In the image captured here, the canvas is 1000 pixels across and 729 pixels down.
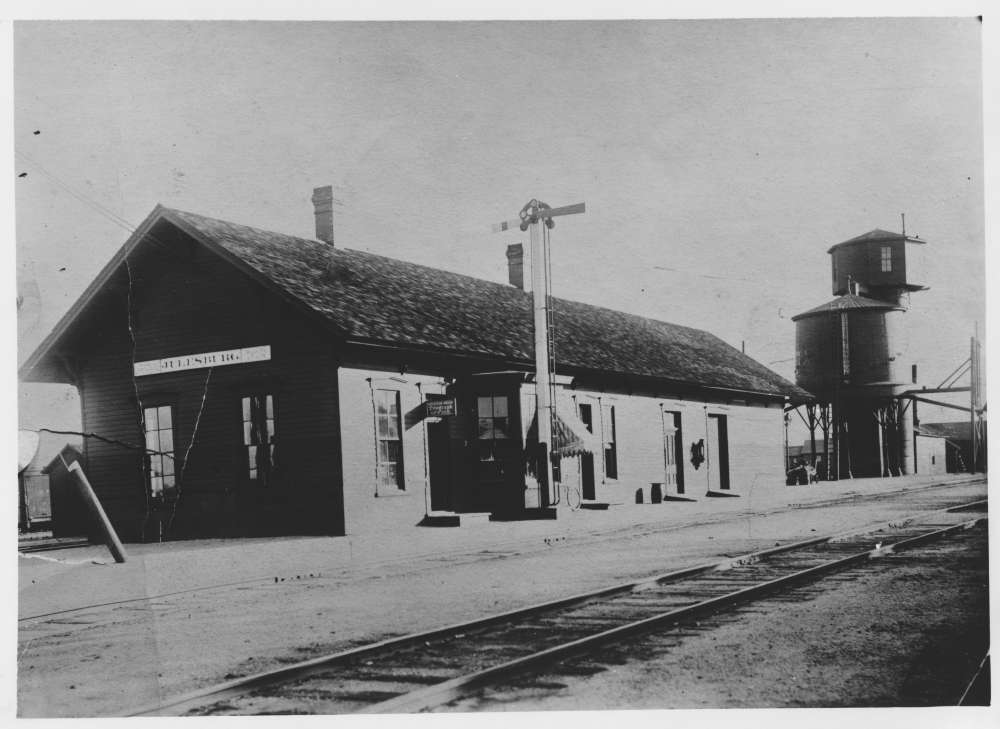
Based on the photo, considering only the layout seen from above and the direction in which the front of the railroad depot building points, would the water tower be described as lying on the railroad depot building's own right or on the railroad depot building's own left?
on the railroad depot building's own left

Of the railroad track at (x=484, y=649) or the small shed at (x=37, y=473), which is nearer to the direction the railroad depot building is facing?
the railroad track

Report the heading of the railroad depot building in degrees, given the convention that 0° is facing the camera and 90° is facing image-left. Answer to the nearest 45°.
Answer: approximately 315°

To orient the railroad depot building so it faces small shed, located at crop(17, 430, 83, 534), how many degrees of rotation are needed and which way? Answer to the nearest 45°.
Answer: approximately 90° to its right

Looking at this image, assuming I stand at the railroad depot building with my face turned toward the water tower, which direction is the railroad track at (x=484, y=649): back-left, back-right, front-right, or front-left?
back-right

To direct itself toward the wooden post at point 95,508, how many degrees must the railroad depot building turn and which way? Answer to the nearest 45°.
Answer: approximately 45° to its right

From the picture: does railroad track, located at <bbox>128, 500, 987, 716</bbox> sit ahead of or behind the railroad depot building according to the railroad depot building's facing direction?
ahead
